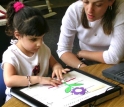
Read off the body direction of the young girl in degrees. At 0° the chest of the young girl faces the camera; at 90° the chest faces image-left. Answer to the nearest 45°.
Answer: approximately 315°

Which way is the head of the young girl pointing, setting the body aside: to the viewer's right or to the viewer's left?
to the viewer's right

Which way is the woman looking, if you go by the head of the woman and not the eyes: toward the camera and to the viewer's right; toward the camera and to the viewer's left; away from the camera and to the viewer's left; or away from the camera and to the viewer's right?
toward the camera and to the viewer's left
